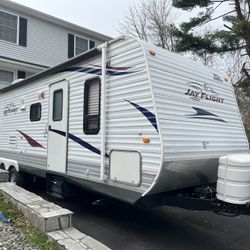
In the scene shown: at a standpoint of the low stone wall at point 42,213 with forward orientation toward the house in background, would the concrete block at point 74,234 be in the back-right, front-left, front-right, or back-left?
back-right

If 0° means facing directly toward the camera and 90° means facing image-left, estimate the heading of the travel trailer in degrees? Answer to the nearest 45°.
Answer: approximately 315°

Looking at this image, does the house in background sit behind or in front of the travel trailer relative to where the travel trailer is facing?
behind
